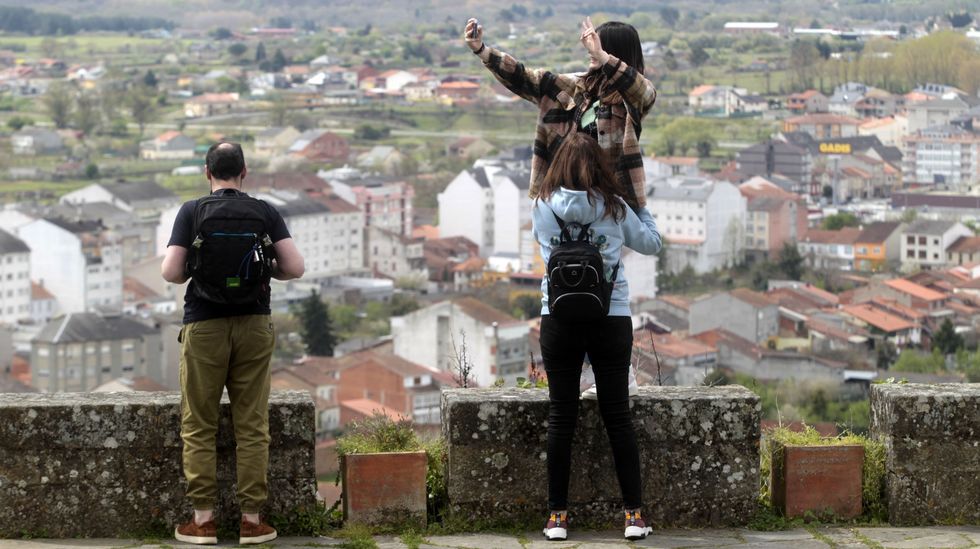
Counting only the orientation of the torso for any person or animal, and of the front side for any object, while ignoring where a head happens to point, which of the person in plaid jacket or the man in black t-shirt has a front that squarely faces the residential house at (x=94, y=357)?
the man in black t-shirt

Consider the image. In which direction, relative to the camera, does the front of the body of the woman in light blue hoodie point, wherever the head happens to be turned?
away from the camera

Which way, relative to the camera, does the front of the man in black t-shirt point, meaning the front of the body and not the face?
away from the camera
